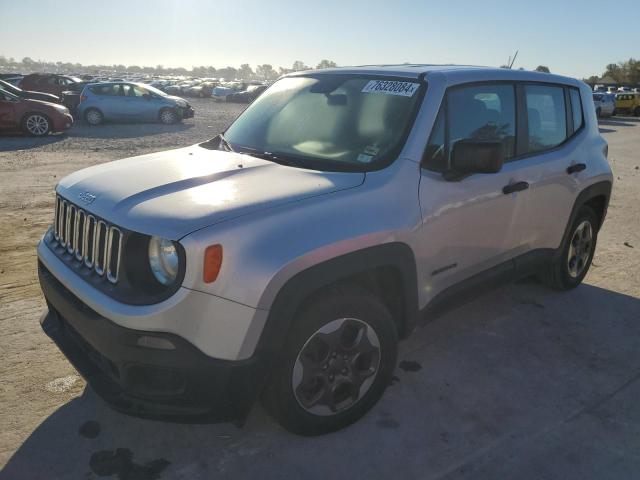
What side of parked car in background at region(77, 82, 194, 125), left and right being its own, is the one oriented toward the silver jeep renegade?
right

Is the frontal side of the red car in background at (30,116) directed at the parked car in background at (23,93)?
no

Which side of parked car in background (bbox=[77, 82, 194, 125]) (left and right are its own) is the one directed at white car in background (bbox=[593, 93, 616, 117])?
front

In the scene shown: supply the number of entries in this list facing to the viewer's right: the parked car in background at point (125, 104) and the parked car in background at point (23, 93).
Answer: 2

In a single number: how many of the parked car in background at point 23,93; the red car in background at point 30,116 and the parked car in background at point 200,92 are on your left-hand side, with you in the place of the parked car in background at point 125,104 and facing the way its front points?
1

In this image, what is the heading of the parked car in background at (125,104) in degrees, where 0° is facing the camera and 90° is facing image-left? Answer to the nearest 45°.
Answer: approximately 270°

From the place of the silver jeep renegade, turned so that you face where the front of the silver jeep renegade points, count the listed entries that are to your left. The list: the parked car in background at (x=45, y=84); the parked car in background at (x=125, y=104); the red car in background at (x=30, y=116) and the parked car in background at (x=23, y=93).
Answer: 0

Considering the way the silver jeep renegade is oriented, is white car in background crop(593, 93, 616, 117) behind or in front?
behind

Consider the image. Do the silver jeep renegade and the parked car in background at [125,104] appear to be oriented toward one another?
no

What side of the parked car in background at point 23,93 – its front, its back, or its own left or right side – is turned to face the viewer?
right

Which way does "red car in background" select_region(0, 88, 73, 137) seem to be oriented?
to the viewer's right

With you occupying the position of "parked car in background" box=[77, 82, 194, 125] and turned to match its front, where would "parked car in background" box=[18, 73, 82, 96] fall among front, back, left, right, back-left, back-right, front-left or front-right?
back-left

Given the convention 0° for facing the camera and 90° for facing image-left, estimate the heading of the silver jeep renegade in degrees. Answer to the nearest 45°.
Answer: approximately 45°

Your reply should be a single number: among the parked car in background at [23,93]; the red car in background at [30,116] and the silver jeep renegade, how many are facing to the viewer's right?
2

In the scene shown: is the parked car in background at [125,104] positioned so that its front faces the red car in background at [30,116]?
no

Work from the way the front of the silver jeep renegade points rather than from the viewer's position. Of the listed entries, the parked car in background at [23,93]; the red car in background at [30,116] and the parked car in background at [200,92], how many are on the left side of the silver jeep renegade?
0

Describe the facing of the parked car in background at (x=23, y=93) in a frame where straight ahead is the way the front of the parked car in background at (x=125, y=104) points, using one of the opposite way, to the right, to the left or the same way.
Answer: the same way

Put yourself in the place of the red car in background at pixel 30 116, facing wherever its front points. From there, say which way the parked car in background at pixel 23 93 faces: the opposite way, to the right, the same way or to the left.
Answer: the same way

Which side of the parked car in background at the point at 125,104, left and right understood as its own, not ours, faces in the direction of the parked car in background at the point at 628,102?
front
